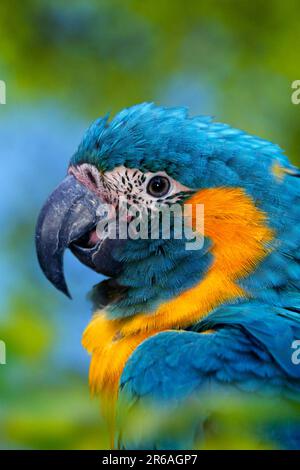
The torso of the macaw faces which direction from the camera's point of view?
to the viewer's left
